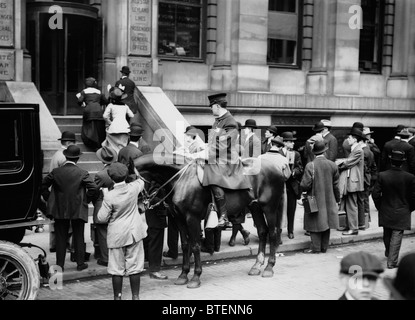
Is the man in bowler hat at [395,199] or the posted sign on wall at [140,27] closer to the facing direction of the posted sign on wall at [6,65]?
the man in bowler hat

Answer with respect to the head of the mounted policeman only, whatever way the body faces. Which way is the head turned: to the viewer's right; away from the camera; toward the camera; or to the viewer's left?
to the viewer's left

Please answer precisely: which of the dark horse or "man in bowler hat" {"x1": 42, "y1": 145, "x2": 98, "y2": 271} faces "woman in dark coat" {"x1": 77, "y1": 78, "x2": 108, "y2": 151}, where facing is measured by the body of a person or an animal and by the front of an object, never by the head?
the man in bowler hat

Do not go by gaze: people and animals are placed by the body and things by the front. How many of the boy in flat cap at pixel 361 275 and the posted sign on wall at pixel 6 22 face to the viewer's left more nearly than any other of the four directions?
0

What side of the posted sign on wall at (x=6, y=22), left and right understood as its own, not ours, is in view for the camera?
front

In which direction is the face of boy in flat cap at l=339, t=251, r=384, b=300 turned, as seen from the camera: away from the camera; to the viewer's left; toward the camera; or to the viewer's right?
toward the camera

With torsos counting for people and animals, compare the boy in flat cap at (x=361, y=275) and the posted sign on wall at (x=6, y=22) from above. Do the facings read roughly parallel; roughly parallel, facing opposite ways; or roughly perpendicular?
roughly parallel

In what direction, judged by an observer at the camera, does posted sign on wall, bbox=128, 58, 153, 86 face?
facing the viewer

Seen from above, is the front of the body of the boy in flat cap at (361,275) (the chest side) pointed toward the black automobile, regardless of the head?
no

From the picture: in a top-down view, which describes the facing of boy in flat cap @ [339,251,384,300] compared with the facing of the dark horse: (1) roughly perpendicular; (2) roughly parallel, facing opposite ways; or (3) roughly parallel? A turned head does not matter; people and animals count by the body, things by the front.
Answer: roughly perpendicular

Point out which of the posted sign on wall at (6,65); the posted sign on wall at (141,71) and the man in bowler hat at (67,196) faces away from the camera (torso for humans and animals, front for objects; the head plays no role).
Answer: the man in bowler hat

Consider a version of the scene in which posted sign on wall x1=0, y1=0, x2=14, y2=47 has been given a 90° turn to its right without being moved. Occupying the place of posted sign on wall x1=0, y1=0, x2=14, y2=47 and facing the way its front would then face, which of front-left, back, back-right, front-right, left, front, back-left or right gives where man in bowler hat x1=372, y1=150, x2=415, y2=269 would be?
back-left

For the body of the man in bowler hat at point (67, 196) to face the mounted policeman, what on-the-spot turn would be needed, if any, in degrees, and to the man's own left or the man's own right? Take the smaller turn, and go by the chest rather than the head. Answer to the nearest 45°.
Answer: approximately 90° to the man's own right

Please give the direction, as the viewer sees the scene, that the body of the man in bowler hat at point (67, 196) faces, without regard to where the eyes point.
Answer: away from the camera

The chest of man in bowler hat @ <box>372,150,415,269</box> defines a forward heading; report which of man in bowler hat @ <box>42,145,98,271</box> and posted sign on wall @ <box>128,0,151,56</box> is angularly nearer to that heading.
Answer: the posted sign on wall

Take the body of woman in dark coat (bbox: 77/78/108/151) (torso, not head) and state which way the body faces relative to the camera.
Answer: away from the camera

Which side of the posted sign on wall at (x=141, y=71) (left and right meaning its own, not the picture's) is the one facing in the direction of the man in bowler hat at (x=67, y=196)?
front

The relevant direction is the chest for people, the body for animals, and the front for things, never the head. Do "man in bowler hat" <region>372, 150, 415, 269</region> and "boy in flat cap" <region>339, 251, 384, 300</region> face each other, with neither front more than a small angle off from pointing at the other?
no
